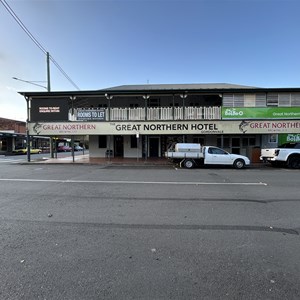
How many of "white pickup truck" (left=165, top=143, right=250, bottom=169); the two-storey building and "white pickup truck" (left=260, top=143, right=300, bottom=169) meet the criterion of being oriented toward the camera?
1

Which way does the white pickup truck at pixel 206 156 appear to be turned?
to the viewer's right

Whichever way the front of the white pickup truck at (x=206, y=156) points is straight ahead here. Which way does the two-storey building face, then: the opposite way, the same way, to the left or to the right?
to the right

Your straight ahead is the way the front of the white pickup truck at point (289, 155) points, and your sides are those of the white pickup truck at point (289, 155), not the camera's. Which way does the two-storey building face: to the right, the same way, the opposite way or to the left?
to the right

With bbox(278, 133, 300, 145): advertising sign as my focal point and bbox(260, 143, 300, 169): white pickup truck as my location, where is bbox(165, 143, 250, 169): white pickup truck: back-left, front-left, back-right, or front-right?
back-left

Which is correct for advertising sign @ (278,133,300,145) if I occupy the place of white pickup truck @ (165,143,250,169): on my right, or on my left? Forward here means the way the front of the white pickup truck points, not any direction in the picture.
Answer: on my left

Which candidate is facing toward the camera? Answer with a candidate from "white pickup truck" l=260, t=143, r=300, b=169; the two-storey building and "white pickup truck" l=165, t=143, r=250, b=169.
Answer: the two-storey building

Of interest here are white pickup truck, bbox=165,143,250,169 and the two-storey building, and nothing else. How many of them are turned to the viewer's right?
1

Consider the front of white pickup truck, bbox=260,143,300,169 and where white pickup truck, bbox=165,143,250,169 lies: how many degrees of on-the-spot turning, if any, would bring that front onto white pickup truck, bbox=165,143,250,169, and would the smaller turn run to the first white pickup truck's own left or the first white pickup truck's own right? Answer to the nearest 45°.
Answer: approximately 180°

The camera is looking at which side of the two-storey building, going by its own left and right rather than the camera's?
front

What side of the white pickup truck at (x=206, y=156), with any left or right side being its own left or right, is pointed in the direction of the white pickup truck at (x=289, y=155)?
front

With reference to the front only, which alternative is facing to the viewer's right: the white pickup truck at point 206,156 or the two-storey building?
the white pickup truck

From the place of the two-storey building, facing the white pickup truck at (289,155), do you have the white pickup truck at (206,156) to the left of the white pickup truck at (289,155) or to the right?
right

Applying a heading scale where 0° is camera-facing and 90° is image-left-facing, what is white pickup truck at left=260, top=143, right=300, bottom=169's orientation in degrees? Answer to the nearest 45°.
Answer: approximately 225°

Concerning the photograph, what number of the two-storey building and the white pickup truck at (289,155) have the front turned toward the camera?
1
